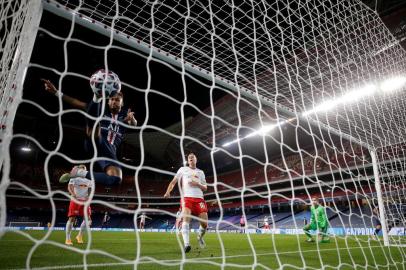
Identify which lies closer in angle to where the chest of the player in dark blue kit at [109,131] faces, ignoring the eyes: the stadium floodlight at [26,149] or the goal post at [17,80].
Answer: the goal post

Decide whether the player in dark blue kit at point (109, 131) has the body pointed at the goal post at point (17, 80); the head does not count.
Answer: no

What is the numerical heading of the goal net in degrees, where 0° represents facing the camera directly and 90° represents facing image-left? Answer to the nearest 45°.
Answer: approximately 135°

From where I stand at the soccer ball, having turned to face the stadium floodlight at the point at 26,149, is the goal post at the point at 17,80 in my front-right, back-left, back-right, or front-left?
back-left

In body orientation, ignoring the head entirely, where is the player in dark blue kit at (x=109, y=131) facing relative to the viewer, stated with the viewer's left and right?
facing the viewer and to the right of the viewer

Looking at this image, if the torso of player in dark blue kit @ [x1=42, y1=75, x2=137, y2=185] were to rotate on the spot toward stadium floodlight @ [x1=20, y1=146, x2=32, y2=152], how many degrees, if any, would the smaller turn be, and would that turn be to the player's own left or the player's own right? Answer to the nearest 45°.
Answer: approximately 135° to the player's own left

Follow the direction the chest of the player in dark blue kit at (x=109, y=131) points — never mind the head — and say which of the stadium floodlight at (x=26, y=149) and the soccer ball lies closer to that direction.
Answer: the soccer ball

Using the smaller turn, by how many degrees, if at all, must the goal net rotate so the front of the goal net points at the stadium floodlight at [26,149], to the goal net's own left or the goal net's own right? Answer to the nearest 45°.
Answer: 0° — it already faces it

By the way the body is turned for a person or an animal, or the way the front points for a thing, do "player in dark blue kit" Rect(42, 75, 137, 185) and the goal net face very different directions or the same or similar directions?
very different directions
